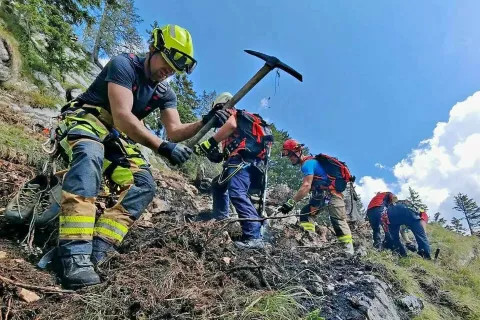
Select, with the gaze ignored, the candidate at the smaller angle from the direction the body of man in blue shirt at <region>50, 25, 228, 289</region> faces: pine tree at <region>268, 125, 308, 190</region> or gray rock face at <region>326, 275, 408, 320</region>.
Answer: the gray rock face

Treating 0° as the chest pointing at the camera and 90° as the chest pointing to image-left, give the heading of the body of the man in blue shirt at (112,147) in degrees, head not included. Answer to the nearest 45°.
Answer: approximately 315°

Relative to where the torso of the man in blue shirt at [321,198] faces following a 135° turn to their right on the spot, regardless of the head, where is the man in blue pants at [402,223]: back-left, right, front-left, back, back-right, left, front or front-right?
front

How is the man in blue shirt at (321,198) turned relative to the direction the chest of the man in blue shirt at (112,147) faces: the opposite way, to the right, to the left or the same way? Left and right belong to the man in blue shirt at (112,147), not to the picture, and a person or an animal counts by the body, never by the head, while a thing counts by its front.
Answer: the opposite way

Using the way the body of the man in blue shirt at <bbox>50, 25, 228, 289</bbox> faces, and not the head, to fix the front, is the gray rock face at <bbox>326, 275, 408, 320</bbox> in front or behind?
in front

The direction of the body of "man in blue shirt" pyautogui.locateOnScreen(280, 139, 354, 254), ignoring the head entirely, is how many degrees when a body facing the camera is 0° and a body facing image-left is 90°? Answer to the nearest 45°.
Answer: approximately 90°

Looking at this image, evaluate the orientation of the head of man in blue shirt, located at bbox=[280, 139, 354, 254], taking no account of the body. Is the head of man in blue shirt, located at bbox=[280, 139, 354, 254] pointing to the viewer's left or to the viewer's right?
to the viewer's left

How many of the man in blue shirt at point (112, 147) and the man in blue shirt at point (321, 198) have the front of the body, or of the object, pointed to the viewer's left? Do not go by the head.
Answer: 1

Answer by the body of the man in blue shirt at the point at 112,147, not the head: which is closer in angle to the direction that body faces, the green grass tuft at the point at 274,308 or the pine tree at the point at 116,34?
the green grass tuft

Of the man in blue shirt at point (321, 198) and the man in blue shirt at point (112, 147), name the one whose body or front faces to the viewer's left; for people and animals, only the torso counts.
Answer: the man in blue shirt at point (321, 198)

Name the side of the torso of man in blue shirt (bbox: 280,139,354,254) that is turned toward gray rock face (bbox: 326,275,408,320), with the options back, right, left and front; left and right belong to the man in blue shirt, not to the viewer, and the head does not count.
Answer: left
